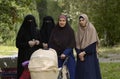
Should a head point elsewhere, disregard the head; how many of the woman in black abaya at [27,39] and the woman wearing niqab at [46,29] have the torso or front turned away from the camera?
0

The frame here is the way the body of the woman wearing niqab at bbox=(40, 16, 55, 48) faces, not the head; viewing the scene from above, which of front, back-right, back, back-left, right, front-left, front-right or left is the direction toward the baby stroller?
front

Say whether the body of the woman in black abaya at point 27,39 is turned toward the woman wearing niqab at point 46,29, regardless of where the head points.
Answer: no

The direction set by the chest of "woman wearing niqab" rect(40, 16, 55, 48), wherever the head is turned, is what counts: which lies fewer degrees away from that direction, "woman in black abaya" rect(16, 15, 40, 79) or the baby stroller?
the baby stroller

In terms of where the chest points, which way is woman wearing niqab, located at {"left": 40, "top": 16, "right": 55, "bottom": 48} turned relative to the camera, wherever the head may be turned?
toward the camera

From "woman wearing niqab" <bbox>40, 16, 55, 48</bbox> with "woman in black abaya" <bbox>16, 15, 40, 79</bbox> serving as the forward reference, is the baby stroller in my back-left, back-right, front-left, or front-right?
front-left
